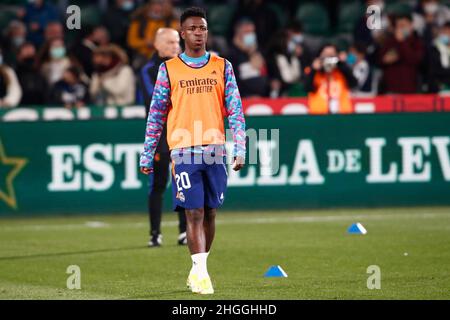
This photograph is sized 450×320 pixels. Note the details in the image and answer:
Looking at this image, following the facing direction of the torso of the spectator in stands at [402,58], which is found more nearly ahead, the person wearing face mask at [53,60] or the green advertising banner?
the green advertising banner

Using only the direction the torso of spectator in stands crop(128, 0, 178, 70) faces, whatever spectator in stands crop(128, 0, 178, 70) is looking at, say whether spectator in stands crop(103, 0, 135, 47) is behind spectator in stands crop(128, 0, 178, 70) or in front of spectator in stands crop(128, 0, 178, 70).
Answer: behind

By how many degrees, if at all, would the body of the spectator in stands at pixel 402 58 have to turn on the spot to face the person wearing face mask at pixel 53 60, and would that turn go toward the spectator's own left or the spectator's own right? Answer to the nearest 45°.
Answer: approximately 90° to the spectator's own right

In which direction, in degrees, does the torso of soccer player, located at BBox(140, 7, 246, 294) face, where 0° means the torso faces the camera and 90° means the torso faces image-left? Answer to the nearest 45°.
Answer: approximately 0°

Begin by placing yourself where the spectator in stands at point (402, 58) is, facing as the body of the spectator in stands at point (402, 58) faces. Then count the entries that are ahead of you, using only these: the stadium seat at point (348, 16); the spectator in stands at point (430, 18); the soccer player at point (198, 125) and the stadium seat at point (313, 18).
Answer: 1

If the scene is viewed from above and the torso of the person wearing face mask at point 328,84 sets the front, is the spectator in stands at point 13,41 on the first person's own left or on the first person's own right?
on the first person's own right
